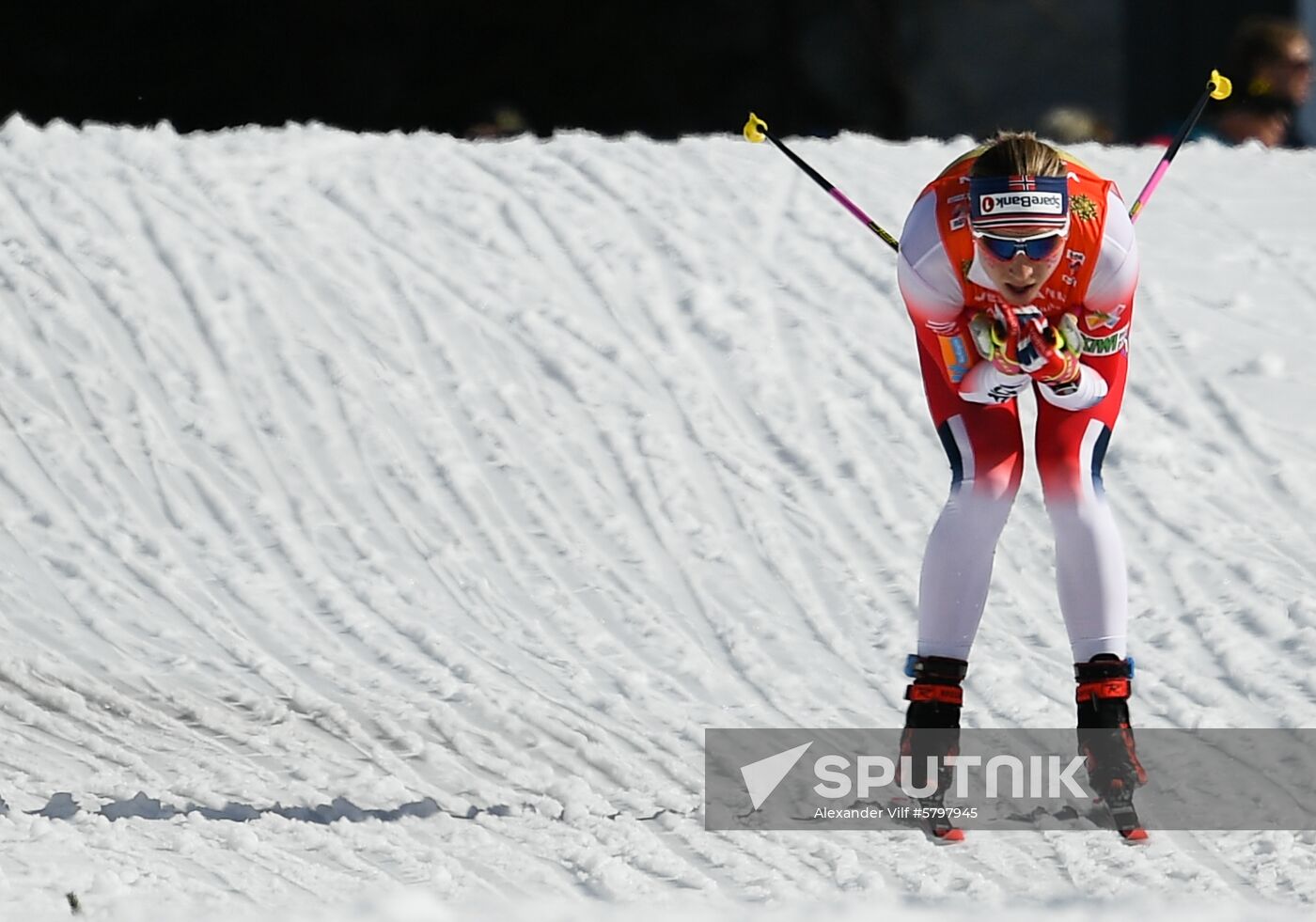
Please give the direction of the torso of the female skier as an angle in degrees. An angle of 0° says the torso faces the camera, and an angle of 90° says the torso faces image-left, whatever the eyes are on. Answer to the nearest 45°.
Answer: approximately 0°
